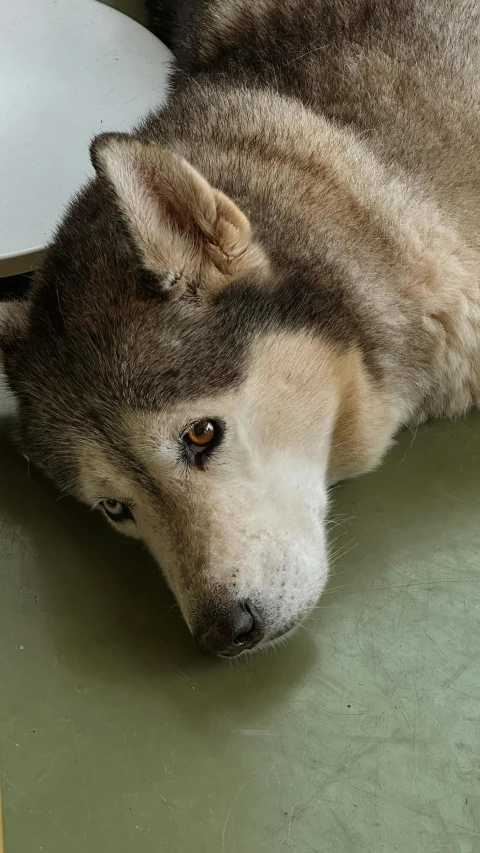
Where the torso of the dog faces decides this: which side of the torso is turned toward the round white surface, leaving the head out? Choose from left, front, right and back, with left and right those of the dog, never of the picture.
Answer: right

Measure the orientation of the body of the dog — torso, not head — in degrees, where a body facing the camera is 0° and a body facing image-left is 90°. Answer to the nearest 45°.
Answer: approximately 45°
